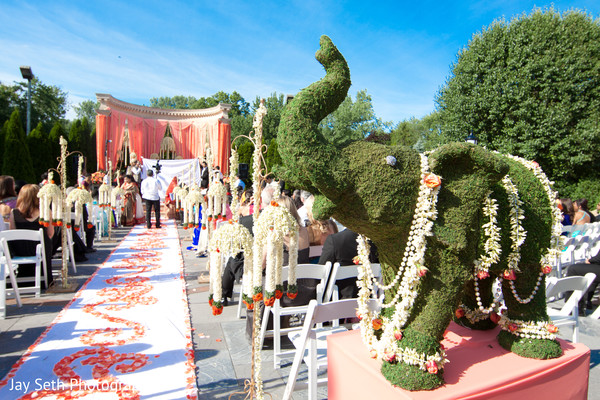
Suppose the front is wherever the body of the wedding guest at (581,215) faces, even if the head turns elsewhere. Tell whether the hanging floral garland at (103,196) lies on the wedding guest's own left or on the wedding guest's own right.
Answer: on the wedding guest's own left

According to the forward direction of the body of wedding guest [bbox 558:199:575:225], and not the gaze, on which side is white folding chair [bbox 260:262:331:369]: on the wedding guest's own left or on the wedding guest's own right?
on the wedding guest's own left

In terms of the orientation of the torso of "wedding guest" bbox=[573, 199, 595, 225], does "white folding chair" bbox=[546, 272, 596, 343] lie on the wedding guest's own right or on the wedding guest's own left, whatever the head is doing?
on the wedding guest's own left

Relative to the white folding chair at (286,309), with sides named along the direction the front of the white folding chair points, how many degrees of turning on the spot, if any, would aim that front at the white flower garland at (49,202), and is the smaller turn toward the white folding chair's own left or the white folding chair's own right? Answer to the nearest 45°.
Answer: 0° — it already faces it

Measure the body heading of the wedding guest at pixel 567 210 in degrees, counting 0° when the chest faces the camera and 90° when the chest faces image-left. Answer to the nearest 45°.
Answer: approximately 135°

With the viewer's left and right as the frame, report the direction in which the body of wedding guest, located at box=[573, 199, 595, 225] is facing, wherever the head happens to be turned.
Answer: facing away from the viewer and to the left of the viewer

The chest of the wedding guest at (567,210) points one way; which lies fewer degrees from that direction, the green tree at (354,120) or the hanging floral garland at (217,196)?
the green tree

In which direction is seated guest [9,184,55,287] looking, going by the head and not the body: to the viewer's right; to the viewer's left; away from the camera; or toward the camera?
away from the camera

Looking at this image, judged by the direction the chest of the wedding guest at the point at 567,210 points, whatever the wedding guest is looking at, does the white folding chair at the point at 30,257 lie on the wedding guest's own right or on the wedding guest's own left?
on the wedding guest's own left

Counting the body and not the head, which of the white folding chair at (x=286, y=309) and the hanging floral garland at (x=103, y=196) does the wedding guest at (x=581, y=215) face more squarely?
the hanging floral garland

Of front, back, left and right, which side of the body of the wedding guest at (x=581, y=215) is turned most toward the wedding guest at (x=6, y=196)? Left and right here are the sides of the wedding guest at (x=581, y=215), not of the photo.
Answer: left

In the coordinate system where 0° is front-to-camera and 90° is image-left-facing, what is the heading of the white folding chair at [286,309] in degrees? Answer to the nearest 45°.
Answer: approximately 135°
